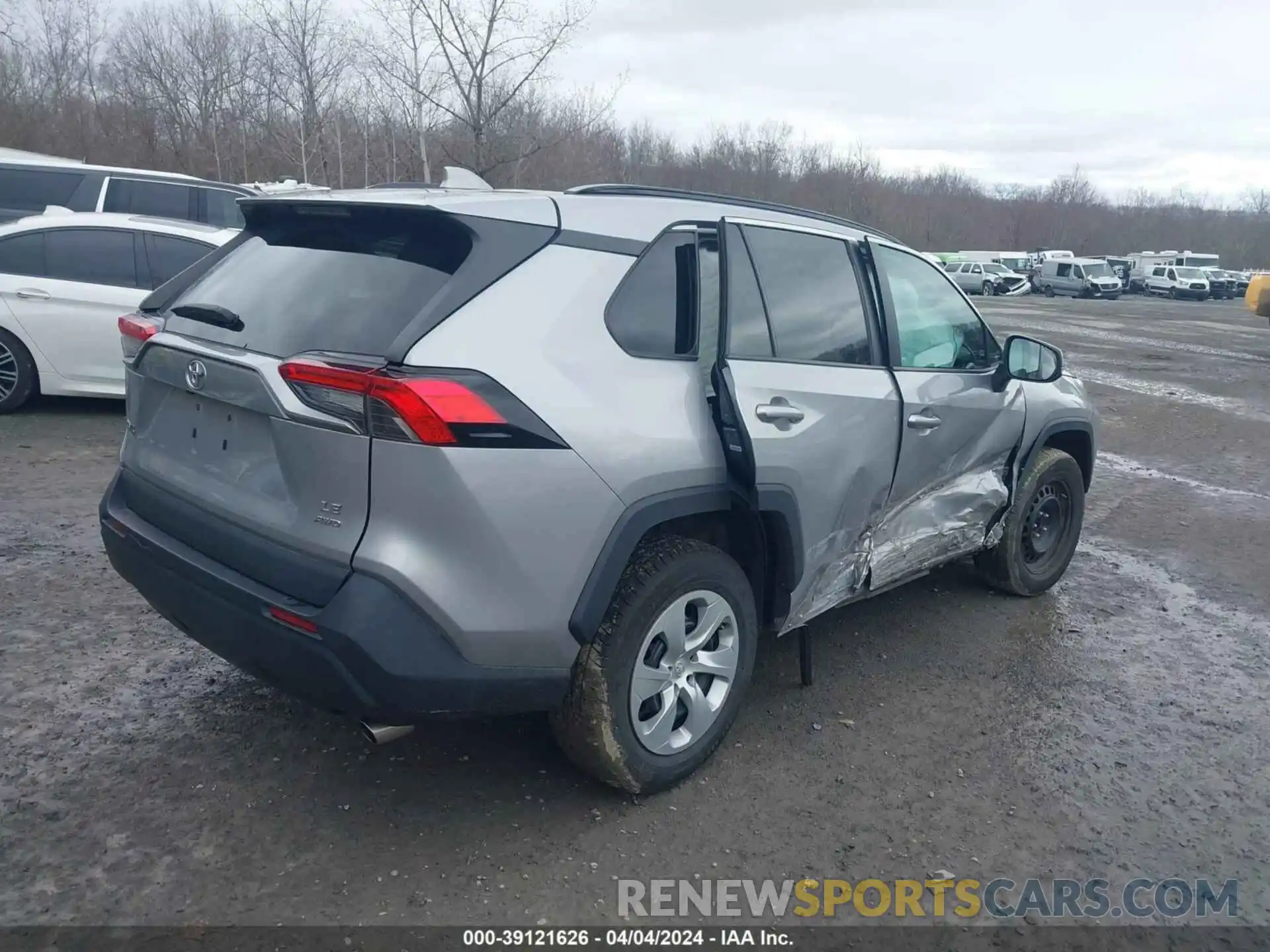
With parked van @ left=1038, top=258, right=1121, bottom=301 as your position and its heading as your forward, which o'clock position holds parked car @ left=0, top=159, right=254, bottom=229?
parked car @ left=0, top=159, right=254, bottom=229 is roughly at 2 o'clock from parked van @ left=1038, top=258, right=1121, bottom=301.

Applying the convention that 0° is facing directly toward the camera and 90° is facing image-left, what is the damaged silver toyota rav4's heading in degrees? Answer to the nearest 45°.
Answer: approximately 225°

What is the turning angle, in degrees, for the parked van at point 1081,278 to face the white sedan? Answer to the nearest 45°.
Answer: approximately 45° to its right

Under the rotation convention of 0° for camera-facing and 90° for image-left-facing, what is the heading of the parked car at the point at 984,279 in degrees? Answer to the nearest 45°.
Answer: approximately 315°

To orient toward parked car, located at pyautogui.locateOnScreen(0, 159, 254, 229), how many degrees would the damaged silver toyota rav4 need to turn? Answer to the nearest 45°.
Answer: approximately 90° to its left

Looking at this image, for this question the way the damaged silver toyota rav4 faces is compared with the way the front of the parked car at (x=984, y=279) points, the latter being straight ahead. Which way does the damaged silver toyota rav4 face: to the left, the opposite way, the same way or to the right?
to the left
